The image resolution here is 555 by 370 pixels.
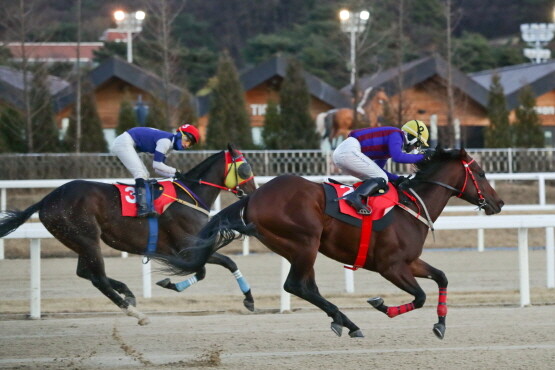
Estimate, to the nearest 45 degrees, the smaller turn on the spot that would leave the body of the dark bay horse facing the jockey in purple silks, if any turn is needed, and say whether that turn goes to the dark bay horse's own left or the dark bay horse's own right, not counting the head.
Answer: approximately 45° to the dark bay horse's own right

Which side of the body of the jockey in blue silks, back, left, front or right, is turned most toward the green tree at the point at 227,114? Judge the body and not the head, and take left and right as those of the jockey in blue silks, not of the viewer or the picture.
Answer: left

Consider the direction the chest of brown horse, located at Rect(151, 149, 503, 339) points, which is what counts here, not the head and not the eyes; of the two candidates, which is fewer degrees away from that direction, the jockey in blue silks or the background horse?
the background horse

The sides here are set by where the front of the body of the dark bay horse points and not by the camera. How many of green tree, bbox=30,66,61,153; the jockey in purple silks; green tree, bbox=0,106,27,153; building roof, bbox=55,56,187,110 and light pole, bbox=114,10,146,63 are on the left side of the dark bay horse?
4

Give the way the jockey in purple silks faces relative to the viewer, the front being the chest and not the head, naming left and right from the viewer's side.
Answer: facing to the right of the viewer

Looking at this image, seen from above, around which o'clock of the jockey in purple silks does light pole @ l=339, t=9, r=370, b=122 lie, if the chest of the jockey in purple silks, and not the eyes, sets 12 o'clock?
The light pole is roughly at 9 o'clock from the jockey in purple silks.

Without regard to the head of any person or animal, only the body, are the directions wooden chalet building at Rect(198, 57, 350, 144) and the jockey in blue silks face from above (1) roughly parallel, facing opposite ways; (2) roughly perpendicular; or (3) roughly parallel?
roughly perpendicular

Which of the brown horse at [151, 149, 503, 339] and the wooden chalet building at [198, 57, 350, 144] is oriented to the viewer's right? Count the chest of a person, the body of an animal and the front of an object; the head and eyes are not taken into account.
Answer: the brown horse

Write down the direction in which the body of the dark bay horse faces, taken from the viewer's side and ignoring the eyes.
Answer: to the viewer's right

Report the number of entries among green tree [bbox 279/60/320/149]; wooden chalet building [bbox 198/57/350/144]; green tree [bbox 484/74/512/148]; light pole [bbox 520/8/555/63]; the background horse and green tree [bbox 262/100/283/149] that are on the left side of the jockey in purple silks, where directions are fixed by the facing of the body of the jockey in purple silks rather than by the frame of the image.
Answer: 6

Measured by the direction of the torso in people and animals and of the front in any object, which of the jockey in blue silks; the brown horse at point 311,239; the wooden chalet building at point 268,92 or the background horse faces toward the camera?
the wooden chalet building

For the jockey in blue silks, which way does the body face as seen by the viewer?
to the viewer's right

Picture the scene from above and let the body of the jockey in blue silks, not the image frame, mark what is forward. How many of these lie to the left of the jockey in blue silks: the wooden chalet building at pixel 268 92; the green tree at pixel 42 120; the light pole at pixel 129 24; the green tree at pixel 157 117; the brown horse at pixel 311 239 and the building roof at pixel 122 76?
5

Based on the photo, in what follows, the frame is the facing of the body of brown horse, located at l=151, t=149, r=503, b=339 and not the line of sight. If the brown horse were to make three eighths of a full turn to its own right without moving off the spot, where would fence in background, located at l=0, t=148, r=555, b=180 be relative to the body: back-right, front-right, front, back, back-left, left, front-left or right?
back-right

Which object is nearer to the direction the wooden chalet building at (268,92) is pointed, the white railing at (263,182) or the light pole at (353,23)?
the white railing
